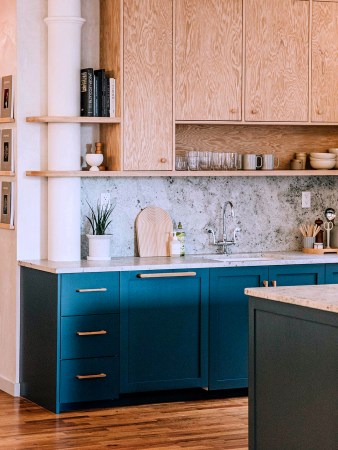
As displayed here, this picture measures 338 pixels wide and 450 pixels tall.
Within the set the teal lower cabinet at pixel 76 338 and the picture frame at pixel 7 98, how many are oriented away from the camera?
0

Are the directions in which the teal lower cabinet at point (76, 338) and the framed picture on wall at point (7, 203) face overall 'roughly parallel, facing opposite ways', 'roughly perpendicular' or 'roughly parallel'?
roughly perpendicular

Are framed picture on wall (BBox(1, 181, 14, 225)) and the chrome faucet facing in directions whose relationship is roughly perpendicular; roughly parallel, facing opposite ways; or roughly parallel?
roughly perpendicular

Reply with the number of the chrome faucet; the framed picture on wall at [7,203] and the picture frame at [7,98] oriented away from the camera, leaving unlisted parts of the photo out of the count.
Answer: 0

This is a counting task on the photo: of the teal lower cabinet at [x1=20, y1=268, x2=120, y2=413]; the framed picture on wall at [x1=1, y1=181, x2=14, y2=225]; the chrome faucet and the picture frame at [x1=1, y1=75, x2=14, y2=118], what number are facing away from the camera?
0

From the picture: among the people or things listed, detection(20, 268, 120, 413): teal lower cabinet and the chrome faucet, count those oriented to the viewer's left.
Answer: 0

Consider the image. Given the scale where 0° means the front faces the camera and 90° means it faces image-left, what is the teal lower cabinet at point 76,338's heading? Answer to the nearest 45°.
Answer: approximately 315°

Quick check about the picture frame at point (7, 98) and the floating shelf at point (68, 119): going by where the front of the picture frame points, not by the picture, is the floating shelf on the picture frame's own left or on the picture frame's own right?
on the picture frame's own left

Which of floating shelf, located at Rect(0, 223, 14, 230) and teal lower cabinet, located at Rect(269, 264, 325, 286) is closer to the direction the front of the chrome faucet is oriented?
the teal lower cabinet

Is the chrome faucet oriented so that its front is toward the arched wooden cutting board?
no

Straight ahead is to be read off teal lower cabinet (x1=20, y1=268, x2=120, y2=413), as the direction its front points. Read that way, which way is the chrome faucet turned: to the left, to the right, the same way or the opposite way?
the same way

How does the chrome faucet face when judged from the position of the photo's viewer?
facing the viewer and to the right of the viewer
